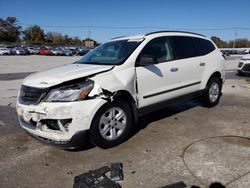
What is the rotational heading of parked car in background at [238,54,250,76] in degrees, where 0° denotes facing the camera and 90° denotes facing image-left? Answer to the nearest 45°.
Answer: approximately 45°

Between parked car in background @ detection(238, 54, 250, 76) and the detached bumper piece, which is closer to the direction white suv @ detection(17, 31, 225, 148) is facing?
the detached bumper piece

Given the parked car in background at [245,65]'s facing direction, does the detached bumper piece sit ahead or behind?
ahead

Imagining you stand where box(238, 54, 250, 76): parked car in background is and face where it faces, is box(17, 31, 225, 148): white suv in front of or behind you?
in front

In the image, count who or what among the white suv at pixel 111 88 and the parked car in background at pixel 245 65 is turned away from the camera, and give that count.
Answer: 0

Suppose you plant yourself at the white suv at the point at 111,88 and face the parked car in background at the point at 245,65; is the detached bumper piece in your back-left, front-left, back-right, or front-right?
back-right

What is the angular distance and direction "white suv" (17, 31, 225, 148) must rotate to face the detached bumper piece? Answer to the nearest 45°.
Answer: approximately 45° to its left

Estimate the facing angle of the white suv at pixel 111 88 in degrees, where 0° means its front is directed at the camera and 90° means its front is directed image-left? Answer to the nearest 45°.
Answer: approximately 45°

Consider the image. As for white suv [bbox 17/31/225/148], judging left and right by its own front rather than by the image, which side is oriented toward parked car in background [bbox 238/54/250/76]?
back
